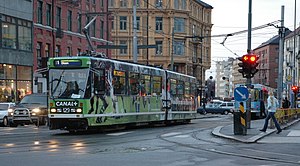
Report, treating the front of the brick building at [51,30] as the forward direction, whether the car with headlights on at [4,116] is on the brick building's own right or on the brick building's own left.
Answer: on the brick building's own right

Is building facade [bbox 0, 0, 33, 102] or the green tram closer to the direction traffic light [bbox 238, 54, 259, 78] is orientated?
the green tram

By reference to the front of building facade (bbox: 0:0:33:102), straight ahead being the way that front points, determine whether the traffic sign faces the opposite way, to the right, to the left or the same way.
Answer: to the right

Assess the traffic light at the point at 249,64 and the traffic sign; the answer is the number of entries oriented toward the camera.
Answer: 2

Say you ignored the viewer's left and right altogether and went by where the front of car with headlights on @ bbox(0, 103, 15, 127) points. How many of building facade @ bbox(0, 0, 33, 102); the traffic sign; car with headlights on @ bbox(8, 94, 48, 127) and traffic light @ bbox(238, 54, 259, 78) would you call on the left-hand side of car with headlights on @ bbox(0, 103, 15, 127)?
3

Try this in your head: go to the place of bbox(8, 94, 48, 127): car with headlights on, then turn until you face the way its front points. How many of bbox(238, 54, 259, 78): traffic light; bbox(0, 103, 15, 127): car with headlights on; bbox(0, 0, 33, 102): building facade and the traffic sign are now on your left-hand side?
2

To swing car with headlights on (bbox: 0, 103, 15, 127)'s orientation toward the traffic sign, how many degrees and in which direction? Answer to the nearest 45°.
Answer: approximately 90° to its left

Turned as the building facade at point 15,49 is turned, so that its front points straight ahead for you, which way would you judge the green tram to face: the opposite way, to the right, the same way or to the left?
to the right

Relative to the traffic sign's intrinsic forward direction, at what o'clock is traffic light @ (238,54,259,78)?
The traffic light is roughly at 6 o'clock from the traffic sign.

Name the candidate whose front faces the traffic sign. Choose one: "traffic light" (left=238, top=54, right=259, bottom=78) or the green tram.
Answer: the traffic light

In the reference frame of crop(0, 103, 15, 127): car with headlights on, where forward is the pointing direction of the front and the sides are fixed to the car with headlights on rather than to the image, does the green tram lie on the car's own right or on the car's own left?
on the car's own left

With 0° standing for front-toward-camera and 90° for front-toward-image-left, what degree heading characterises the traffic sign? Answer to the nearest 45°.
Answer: approximately 0°
